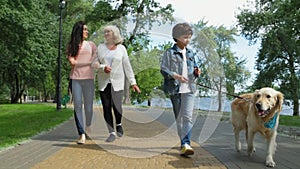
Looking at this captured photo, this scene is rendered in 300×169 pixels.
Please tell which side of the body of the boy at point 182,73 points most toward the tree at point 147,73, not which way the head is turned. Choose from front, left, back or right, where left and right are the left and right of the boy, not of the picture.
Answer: back

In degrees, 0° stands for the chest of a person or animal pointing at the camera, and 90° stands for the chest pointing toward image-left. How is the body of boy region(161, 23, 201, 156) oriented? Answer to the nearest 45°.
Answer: approximately 315°

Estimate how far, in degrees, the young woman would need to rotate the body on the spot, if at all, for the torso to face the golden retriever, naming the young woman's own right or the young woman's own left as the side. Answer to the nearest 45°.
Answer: approximately 45° to the young woman's own left

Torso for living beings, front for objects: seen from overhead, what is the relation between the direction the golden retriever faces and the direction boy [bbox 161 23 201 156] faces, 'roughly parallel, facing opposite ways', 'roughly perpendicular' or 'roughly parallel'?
roughly parallel

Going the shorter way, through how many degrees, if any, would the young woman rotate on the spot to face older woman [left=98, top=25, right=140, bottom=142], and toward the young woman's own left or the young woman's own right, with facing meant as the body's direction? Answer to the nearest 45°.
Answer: approximately 45° to the young woman's own left

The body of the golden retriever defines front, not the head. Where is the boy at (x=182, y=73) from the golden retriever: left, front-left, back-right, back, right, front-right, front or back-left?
back-right

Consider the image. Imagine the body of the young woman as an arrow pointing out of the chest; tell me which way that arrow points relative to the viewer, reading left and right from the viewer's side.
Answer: facing the viewer

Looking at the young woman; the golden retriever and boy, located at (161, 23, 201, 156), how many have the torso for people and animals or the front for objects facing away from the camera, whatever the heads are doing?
0

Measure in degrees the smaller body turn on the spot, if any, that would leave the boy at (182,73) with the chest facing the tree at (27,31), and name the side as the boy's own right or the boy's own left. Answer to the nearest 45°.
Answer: approximately 180°

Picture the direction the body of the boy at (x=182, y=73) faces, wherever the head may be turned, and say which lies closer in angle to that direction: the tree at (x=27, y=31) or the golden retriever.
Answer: the golden retriever

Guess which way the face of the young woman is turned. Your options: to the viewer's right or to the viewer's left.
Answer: to the viewer's right

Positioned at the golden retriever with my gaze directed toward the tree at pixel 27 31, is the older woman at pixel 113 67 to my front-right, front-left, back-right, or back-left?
front-left

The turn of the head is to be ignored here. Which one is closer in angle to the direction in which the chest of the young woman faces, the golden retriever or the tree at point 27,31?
the golden retriever
